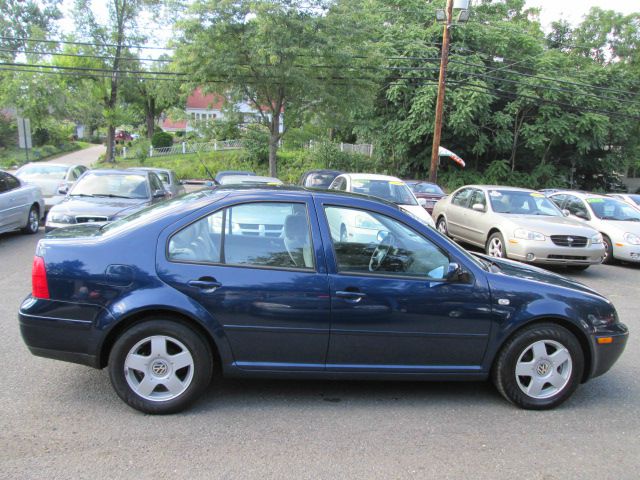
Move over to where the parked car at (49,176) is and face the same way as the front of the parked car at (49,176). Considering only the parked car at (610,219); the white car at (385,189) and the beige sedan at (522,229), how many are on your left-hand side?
3

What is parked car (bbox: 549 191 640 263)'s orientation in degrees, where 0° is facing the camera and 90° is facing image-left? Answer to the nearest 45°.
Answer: approximately 315°

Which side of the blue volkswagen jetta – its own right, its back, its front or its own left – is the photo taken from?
right

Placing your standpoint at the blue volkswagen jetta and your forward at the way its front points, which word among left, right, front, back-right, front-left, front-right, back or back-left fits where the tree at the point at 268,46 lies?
left

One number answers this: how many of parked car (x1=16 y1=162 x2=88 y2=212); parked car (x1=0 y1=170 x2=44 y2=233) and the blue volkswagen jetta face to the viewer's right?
1

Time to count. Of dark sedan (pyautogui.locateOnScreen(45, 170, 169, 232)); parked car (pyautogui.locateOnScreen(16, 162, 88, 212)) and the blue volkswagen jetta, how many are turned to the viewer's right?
1

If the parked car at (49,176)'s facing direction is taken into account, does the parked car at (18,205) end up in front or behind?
in front

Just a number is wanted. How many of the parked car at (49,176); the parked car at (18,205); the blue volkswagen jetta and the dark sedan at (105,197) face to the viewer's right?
1

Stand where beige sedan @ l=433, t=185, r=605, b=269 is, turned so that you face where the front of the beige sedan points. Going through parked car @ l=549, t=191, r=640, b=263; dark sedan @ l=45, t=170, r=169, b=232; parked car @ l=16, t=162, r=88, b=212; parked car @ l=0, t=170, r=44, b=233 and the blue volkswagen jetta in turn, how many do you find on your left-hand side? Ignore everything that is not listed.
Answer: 1

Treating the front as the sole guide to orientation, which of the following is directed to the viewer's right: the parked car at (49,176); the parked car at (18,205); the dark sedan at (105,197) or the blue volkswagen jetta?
the blue volkswagen jetta

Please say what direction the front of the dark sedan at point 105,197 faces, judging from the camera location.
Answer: facing the viewer and to the left of the viewer

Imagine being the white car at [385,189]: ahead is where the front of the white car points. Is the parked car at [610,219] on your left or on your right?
on your left

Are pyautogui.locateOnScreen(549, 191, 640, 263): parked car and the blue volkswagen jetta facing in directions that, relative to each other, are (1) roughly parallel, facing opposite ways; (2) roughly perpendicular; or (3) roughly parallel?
roughly perpendicular

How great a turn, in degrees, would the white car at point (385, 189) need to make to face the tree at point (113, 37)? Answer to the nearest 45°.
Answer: approximately 180°
